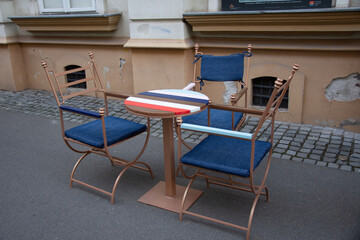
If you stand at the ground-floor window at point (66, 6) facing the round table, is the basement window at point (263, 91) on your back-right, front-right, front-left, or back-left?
front-left

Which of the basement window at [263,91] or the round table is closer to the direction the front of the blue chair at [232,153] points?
the round table

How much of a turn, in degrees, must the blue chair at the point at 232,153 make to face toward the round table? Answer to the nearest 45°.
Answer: approximately 45° to its right

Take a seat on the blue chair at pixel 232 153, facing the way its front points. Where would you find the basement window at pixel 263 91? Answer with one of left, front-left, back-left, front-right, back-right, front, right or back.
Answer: right

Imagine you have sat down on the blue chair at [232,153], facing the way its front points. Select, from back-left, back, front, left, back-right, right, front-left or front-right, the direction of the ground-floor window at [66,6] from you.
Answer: front-right

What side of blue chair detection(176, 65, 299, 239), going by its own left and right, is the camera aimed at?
left

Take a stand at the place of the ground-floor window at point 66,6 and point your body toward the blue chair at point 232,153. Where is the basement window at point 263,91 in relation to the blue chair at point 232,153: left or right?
left
